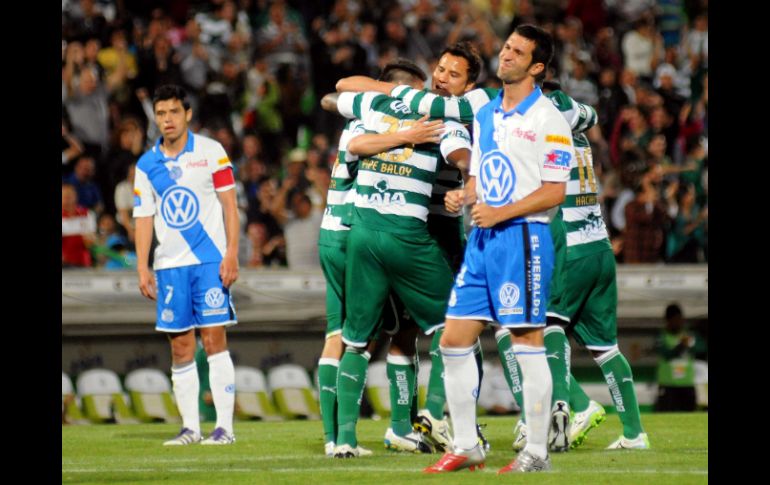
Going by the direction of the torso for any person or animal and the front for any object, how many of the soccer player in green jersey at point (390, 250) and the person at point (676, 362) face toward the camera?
1

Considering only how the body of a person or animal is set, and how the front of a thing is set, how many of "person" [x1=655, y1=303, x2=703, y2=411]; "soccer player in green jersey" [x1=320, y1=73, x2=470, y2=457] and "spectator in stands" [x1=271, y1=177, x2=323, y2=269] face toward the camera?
2

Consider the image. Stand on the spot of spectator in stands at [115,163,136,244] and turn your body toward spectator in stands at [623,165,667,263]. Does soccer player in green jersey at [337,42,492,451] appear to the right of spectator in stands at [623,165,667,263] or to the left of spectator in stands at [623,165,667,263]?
right

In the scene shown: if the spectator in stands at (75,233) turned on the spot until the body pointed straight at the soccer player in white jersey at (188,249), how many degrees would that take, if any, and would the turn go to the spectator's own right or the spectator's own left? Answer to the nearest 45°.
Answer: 0° — they already face them

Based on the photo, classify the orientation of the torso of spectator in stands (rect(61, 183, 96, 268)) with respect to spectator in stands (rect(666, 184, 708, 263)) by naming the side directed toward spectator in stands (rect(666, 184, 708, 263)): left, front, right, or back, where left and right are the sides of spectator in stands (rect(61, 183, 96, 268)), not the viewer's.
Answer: left

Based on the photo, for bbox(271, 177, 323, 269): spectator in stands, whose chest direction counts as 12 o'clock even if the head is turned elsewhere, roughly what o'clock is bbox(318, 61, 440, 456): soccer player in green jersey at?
The soccer player in green jersey is roughly at 12 o'clock from the spectator in stands.

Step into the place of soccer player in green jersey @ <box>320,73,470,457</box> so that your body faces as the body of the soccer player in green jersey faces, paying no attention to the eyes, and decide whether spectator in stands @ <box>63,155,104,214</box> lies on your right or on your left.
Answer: on your left

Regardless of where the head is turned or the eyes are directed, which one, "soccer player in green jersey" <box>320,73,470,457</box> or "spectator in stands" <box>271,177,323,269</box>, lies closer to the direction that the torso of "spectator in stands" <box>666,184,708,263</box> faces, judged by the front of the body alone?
the soccer player in green jersey

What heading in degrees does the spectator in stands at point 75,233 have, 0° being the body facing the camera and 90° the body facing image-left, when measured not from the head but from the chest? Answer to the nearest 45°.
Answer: approximately 0°

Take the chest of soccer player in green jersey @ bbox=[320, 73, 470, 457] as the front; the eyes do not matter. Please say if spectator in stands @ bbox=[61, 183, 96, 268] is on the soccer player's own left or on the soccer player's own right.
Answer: on the soccer player's own left

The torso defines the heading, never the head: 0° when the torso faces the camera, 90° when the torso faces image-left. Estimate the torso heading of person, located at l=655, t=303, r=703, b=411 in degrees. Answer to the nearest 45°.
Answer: approximately 0°

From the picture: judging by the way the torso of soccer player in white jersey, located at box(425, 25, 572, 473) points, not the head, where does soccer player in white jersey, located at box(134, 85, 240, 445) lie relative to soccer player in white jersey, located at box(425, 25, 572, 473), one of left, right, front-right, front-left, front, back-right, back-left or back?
right
